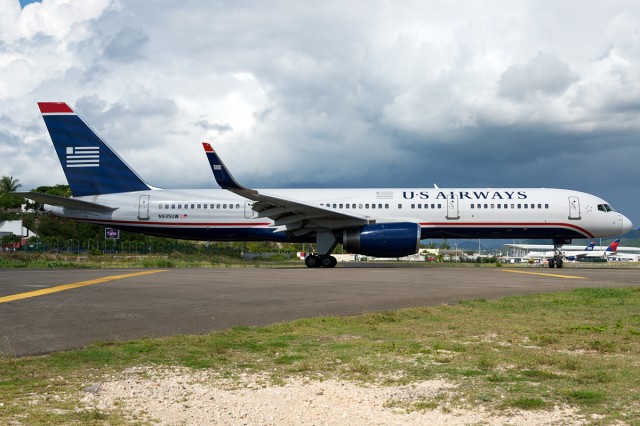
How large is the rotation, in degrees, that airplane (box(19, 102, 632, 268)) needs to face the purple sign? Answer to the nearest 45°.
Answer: approximately 135° to its left

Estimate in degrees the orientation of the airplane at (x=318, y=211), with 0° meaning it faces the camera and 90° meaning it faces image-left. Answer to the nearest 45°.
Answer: approximately 270°
